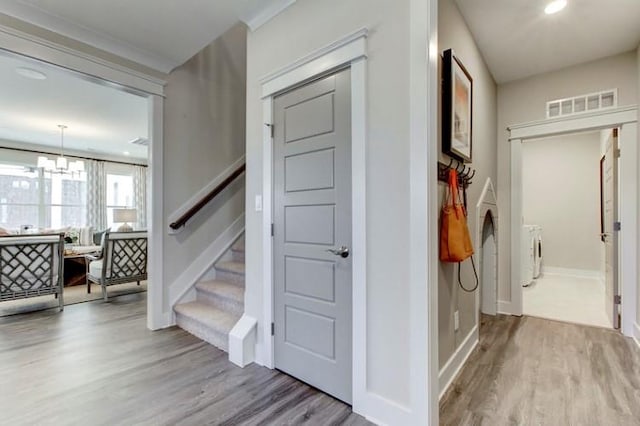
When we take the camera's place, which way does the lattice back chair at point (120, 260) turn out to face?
facing away from the viewer and to the left of the viewer

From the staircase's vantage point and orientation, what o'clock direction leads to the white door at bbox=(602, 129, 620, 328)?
The white door is roughly at 8 o'clock from the staircase.

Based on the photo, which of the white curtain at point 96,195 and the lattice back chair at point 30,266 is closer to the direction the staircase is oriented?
the lattice back chair

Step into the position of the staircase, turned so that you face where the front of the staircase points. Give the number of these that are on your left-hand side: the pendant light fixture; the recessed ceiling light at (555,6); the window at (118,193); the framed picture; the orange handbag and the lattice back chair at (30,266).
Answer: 3

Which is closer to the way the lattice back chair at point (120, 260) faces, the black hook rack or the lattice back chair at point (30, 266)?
the lattice back chair

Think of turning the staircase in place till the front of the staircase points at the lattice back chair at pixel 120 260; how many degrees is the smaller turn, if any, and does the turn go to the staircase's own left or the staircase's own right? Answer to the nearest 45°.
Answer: approximately 90° to the staircase's own right

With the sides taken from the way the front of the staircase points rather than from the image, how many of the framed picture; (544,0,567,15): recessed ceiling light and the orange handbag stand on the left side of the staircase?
3

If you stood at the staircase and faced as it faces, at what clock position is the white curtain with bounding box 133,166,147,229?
The white curtain is roughly at 4 o'clock from the staircase.

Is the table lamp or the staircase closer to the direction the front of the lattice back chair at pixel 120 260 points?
the table lamp

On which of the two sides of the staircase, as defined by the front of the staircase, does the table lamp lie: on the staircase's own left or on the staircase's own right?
on the staircase's own right
